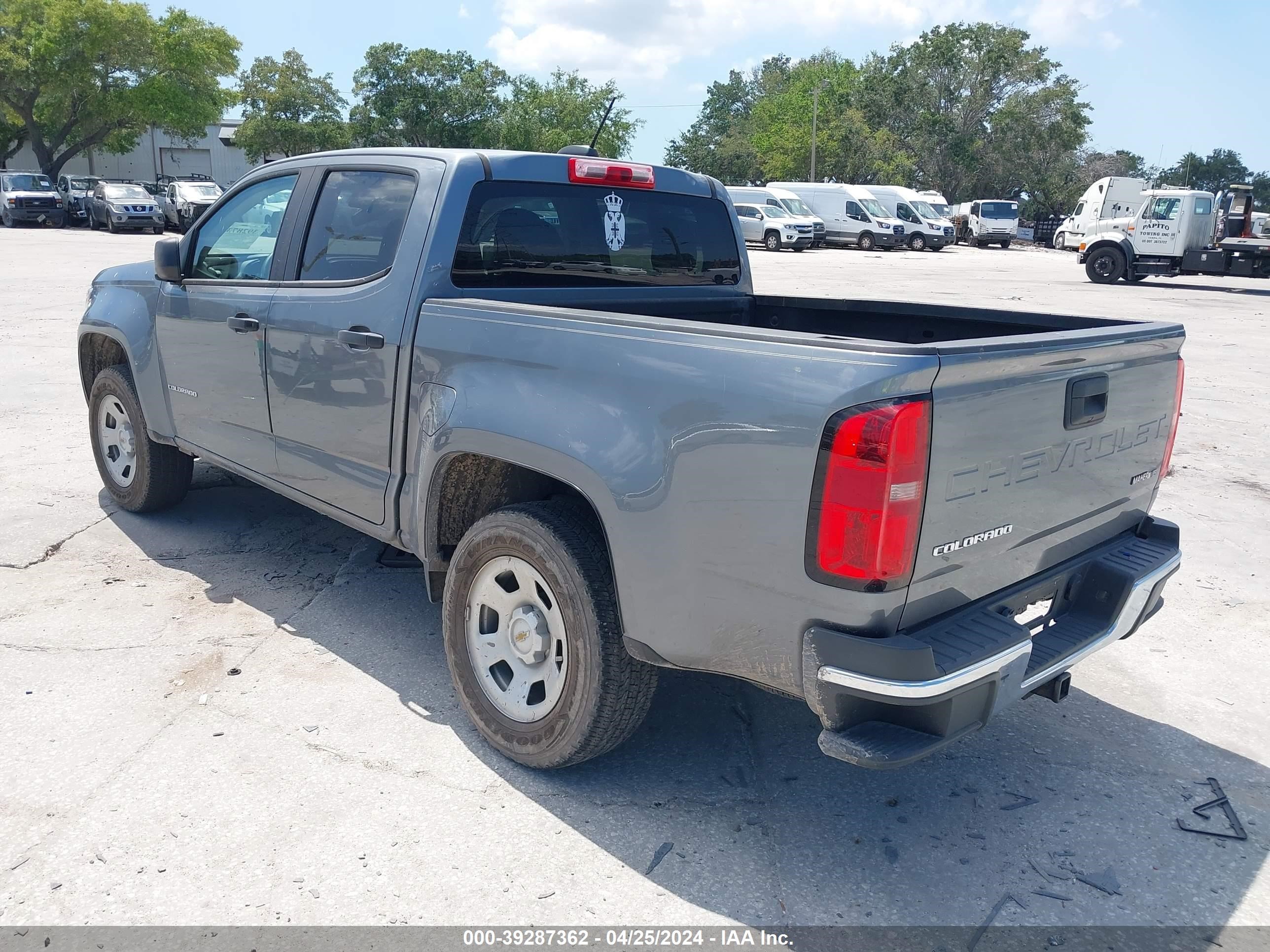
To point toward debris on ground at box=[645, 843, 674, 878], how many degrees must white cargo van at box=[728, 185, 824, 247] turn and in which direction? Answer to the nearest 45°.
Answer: approximately 45° to its right

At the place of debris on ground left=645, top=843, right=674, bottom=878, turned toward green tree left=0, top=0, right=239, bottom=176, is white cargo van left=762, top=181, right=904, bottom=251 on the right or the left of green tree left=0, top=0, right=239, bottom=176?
right

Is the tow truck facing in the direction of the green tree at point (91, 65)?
yes

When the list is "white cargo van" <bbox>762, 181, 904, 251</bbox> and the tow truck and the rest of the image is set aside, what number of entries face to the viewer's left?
1

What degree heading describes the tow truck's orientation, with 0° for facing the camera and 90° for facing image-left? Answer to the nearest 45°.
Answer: approximately 90°

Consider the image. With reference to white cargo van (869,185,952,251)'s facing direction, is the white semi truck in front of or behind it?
in front

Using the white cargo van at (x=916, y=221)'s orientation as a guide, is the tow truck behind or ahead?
ahead

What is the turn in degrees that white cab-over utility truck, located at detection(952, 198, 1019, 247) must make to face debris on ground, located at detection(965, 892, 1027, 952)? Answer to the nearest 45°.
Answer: approximately 45° to its right

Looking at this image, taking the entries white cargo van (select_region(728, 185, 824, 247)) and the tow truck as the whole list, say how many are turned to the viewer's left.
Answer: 1

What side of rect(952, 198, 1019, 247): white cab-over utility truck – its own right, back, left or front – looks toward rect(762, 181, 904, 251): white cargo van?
right

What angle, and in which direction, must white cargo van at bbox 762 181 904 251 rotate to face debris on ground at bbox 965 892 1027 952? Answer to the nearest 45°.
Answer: approximately 45° to its right

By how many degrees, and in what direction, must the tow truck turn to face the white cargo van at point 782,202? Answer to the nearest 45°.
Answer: approximately 45° to its right

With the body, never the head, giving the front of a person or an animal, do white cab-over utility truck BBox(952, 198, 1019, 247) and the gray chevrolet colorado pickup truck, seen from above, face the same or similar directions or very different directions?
very different directions

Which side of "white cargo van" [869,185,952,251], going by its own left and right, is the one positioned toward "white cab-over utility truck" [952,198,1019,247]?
left

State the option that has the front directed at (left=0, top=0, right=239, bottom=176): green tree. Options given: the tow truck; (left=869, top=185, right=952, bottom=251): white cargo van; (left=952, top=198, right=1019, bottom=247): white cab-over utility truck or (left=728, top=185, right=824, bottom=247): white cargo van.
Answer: the tow truck

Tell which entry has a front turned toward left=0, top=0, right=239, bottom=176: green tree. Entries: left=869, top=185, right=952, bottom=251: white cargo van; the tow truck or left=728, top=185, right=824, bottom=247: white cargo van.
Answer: the tow truck

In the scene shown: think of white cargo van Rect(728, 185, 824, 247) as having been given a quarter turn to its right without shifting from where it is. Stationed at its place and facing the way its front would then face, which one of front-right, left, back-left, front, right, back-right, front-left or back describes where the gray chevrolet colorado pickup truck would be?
front-left

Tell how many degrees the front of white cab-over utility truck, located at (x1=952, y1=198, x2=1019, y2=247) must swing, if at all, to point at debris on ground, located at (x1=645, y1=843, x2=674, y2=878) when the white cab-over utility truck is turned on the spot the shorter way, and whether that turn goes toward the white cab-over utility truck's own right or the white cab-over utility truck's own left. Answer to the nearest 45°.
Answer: approximately 45° to the white cab-over utility truck's own right

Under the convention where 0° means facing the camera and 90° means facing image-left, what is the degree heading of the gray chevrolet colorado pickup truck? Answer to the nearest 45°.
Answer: approximately 135°

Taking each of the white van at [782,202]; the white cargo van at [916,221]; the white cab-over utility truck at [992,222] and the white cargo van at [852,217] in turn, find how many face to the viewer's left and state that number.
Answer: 0

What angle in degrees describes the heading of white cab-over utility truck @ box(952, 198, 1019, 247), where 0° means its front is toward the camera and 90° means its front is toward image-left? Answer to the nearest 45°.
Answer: approximately 315°
